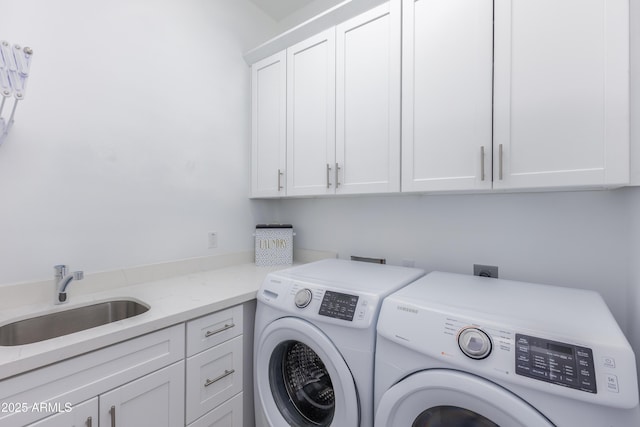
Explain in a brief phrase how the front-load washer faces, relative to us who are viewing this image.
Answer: facing the viewer and to the left of the viewer

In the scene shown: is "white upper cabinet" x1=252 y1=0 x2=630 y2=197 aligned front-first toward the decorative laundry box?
no

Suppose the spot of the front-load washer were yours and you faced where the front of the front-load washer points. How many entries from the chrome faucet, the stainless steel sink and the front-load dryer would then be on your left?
1

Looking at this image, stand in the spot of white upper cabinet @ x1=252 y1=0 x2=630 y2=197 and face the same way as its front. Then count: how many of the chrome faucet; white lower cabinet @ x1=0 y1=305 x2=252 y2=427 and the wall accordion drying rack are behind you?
0

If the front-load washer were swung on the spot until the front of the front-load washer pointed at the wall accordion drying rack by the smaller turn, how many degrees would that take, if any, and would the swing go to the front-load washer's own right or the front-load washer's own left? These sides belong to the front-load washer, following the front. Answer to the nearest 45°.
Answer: approximately 45° to the front-load washer's own right

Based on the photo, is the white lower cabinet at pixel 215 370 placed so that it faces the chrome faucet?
no

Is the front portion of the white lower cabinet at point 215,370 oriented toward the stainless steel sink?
no

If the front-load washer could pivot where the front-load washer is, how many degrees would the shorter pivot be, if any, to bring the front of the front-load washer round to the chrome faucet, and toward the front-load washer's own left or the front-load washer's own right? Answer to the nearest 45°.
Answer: approximately 45° to the front-load washer's own right

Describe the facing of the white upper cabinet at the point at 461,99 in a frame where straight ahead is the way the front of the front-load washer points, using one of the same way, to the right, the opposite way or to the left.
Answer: the same way

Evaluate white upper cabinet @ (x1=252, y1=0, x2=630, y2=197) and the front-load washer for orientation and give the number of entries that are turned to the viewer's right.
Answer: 0

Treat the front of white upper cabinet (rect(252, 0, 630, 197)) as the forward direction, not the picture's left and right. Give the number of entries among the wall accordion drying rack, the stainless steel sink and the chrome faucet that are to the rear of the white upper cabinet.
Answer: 0

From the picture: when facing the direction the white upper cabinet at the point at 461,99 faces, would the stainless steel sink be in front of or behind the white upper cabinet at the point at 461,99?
in front

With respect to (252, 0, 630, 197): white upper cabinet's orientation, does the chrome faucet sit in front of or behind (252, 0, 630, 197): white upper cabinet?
in front

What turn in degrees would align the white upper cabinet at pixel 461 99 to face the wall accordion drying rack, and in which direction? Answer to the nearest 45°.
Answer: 0° — it already faces it
